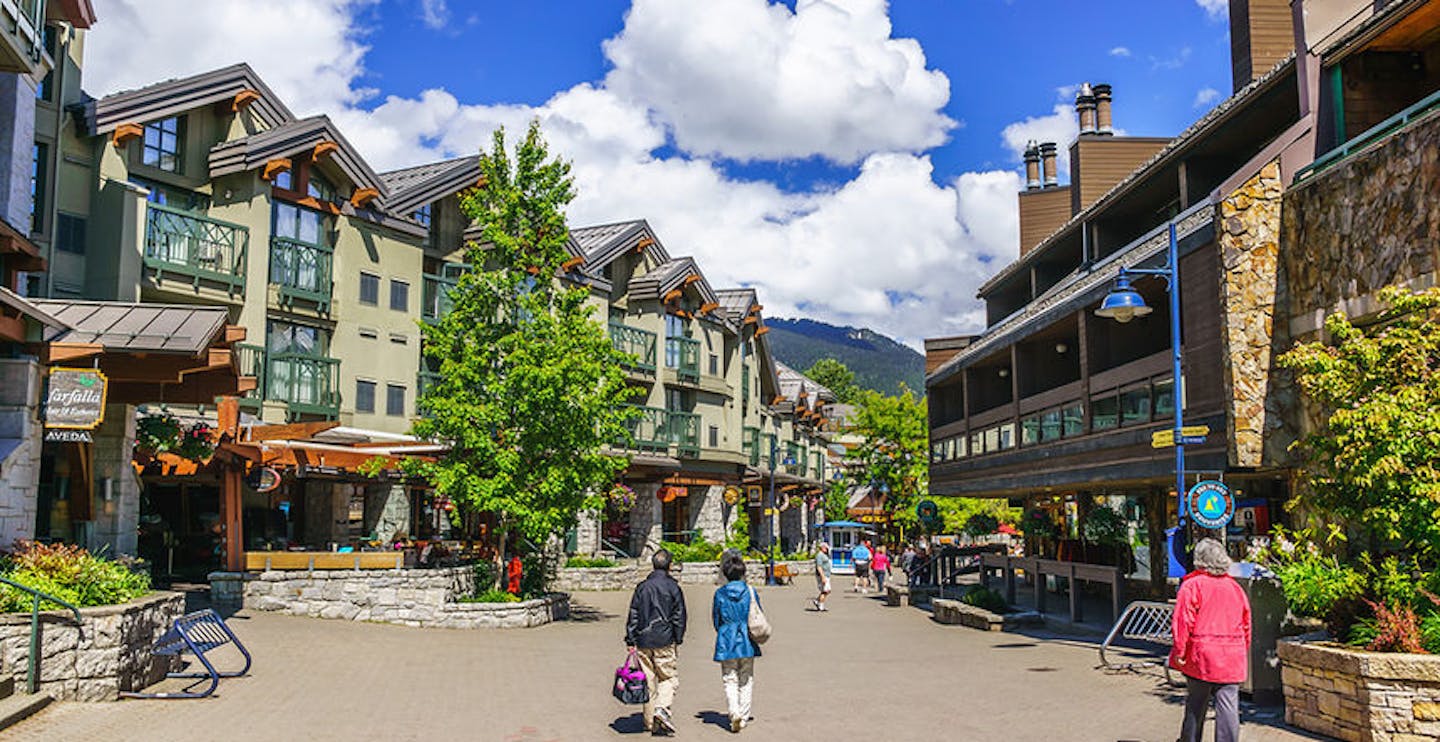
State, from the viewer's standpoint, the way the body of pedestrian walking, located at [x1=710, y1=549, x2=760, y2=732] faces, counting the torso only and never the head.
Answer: away from the camera

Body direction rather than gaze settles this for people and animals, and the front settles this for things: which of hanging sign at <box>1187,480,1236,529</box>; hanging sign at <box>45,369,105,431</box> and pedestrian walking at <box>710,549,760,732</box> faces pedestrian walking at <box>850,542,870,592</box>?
pedestrian walking at <box>710,549,760,732</box>

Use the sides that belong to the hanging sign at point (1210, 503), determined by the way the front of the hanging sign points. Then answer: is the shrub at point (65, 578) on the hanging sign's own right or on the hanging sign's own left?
on the hanging sign's own right

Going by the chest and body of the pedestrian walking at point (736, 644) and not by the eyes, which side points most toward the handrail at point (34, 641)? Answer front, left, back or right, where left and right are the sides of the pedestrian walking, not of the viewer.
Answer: left

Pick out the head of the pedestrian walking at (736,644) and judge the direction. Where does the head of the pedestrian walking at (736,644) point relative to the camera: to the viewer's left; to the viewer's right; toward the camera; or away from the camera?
away from the camera

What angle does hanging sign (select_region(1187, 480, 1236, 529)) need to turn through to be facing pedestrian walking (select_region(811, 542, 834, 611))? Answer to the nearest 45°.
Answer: approximately 135° to its right

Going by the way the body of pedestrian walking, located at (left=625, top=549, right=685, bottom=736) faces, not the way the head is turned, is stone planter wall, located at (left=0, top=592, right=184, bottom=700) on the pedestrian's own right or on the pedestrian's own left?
on the pedestrian's own left

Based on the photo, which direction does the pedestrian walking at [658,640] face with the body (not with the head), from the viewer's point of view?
away from the camera

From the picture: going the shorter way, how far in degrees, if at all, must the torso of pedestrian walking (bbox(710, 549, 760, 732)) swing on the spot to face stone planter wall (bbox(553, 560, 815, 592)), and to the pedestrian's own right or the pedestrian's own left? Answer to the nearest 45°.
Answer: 0° — they already face it

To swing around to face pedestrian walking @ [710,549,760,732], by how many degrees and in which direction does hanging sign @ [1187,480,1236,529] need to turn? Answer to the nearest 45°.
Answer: approximately 45° to its right

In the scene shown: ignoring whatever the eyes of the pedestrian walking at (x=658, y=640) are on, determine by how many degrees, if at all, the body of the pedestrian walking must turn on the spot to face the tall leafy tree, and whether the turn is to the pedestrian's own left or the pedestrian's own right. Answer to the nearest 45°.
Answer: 0° — they already face it

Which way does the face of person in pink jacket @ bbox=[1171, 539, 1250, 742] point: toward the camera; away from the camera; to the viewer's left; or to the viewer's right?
away from the camera

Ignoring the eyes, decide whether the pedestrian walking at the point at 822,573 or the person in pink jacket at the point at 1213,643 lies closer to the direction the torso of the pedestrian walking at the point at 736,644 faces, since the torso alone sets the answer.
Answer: the pedestrian walking
